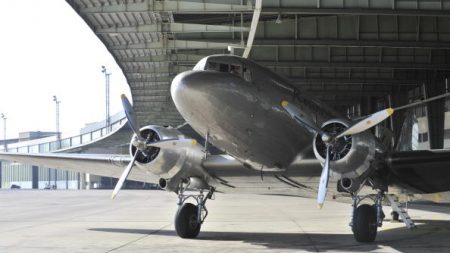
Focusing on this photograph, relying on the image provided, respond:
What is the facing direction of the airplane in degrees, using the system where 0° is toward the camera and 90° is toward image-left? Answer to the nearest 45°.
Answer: approximately 45°
